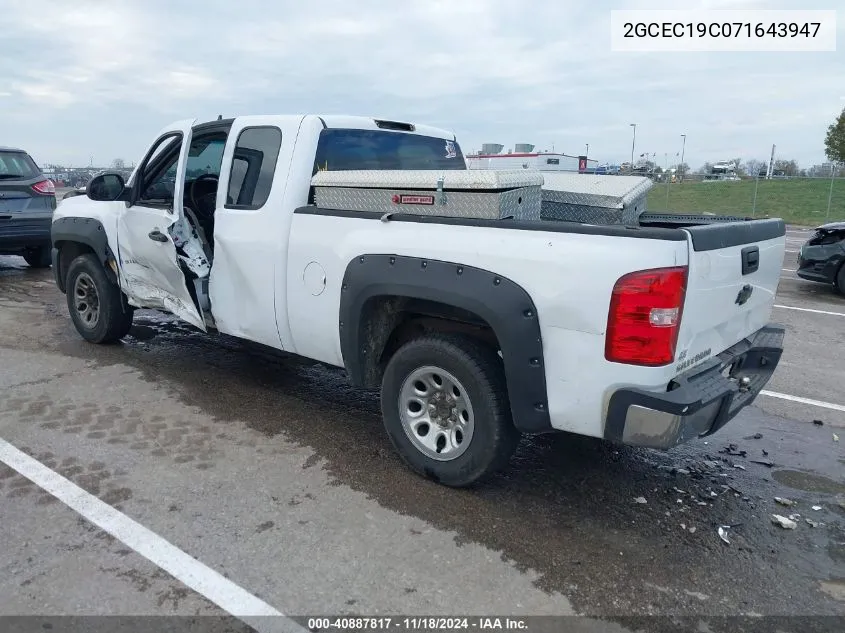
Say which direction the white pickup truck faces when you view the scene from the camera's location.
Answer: facing away from the viewer and to the left of the viewer

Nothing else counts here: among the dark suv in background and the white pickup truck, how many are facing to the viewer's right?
0

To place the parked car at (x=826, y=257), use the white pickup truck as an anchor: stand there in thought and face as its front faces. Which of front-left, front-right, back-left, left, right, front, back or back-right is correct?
right

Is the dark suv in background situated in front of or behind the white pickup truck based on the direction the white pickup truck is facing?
in front

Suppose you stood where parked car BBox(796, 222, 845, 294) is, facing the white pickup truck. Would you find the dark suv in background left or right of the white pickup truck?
right

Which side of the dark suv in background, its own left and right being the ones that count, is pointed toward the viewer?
back

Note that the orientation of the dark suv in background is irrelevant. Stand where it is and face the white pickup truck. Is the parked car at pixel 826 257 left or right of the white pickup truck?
left

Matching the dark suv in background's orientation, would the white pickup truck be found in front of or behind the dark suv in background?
behind

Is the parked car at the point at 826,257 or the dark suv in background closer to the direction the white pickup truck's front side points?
the dark suv in background
